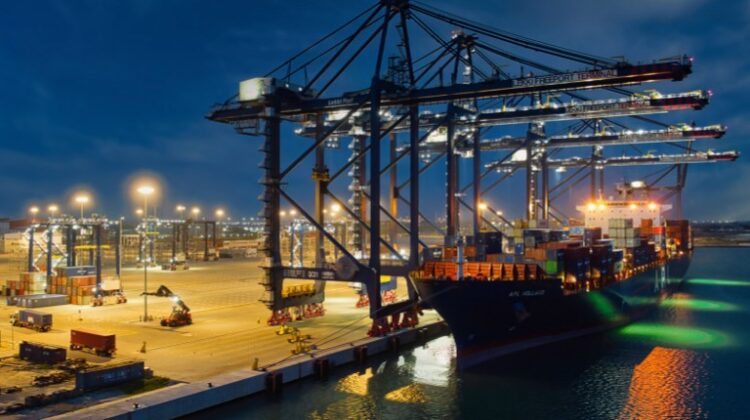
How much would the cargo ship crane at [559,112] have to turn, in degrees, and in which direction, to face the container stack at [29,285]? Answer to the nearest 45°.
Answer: approximately 180°

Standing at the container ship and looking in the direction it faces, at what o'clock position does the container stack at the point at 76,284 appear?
The container stack is roughly at 2 o'clock from the container ship.

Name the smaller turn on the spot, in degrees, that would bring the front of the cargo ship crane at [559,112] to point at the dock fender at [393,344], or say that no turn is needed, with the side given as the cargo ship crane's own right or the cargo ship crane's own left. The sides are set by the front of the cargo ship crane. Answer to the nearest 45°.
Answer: approximately 135° to the cargo ship crane's own right

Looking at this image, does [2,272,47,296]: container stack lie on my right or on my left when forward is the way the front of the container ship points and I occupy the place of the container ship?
on my right

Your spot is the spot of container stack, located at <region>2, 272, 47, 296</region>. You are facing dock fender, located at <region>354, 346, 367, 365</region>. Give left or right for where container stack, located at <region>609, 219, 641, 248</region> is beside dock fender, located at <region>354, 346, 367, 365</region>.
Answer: left

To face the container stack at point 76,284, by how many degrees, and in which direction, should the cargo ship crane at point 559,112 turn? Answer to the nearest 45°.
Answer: approximately 180°

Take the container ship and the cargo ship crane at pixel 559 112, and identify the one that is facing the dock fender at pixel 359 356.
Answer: the container ship

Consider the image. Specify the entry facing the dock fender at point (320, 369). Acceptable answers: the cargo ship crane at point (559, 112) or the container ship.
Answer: the container ship
